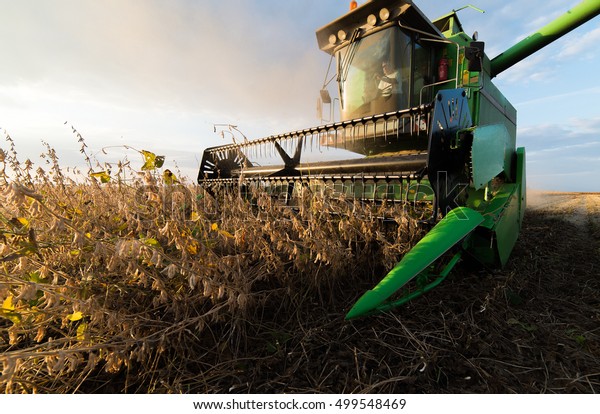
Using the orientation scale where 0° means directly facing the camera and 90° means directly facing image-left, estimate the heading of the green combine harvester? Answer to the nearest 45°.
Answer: approximately 45°
